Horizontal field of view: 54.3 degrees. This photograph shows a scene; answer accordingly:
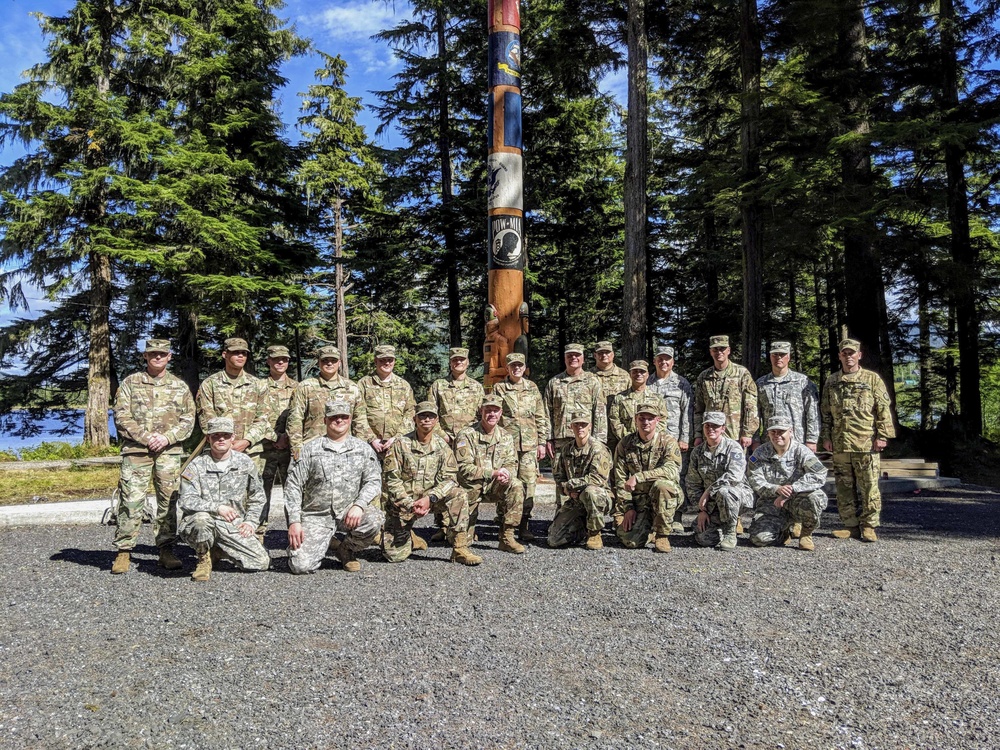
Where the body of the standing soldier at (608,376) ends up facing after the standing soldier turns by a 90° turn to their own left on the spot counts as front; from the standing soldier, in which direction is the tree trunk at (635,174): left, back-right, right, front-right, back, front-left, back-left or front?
left

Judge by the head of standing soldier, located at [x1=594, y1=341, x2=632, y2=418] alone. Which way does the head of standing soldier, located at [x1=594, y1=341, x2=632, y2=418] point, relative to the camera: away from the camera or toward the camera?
toward the camera

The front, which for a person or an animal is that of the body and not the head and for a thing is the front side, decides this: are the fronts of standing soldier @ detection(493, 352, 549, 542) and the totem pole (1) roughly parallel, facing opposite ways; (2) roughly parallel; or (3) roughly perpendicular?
roughly parallel

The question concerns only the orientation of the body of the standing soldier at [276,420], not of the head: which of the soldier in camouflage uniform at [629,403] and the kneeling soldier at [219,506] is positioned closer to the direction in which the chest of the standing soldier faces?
the kneeling soldier

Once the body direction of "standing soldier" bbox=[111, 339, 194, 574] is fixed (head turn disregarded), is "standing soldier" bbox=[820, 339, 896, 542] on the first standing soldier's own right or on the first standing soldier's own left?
on the first standing soldier's own left

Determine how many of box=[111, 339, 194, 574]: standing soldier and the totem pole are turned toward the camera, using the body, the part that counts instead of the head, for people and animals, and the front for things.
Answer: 2

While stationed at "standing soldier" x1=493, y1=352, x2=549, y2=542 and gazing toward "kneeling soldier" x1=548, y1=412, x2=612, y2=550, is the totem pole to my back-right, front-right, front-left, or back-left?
back-left

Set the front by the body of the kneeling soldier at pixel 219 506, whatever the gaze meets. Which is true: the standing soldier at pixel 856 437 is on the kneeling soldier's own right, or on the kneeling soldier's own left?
on the kneeling soldier's own left

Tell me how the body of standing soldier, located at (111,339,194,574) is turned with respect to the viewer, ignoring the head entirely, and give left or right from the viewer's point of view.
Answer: facing the viewer

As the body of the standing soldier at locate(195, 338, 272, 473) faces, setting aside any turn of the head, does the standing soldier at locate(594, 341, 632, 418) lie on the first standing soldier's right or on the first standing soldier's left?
on the first standing soldier's left

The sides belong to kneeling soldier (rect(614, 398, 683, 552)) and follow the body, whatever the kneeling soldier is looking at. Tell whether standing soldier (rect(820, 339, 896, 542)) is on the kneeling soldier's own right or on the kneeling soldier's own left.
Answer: on the kneeling soldier's own left

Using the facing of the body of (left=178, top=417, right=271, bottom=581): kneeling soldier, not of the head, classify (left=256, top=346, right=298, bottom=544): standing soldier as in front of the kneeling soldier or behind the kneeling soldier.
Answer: behind

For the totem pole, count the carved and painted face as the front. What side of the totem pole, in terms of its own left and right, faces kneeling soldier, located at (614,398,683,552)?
front

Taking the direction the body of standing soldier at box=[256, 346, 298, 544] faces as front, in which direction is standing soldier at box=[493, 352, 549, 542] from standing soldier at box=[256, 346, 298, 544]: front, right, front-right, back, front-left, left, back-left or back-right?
left

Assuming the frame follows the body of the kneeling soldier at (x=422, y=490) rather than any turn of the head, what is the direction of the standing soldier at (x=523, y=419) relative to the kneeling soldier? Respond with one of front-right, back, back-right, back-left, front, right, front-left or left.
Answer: back-left

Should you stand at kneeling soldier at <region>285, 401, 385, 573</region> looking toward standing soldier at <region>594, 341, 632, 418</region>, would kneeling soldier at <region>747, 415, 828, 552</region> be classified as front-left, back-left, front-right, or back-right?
front-right

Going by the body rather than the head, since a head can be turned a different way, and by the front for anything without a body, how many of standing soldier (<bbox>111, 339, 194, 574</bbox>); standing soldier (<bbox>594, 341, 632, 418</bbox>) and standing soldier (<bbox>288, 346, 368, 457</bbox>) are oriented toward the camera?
3

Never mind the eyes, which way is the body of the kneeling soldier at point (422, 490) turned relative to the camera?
toward the camera

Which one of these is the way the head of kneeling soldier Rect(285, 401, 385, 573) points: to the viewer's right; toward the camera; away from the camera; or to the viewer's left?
toward the camera
